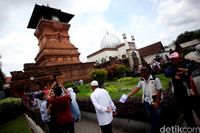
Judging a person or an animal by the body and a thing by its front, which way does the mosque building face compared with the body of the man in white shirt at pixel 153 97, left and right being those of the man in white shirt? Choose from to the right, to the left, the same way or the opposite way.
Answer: to the left

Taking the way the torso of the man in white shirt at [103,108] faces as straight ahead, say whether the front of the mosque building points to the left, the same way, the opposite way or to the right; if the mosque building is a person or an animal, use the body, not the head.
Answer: the opposite way

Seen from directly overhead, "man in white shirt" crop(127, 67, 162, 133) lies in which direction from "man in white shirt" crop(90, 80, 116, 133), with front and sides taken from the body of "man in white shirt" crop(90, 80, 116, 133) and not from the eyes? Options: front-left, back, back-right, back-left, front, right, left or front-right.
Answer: back-right

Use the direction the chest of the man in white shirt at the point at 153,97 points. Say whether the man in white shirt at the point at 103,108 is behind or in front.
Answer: in front

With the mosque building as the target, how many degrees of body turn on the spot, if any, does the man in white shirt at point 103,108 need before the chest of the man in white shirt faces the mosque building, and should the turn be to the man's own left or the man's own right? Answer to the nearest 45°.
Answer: approximately 45° to the man's own right

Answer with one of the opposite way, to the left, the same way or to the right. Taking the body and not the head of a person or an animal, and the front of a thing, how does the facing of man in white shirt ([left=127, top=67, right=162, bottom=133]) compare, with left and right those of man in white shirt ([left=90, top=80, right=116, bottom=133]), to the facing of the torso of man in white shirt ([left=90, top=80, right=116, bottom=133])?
to the left

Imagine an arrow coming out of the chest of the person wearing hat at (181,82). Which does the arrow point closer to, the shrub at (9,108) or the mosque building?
the shrub

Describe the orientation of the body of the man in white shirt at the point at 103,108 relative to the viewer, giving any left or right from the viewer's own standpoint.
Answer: facing away from the viewer and to the left of the viewer

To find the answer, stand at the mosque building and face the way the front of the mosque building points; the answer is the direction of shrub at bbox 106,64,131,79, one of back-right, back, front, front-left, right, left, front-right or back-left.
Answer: front-right
